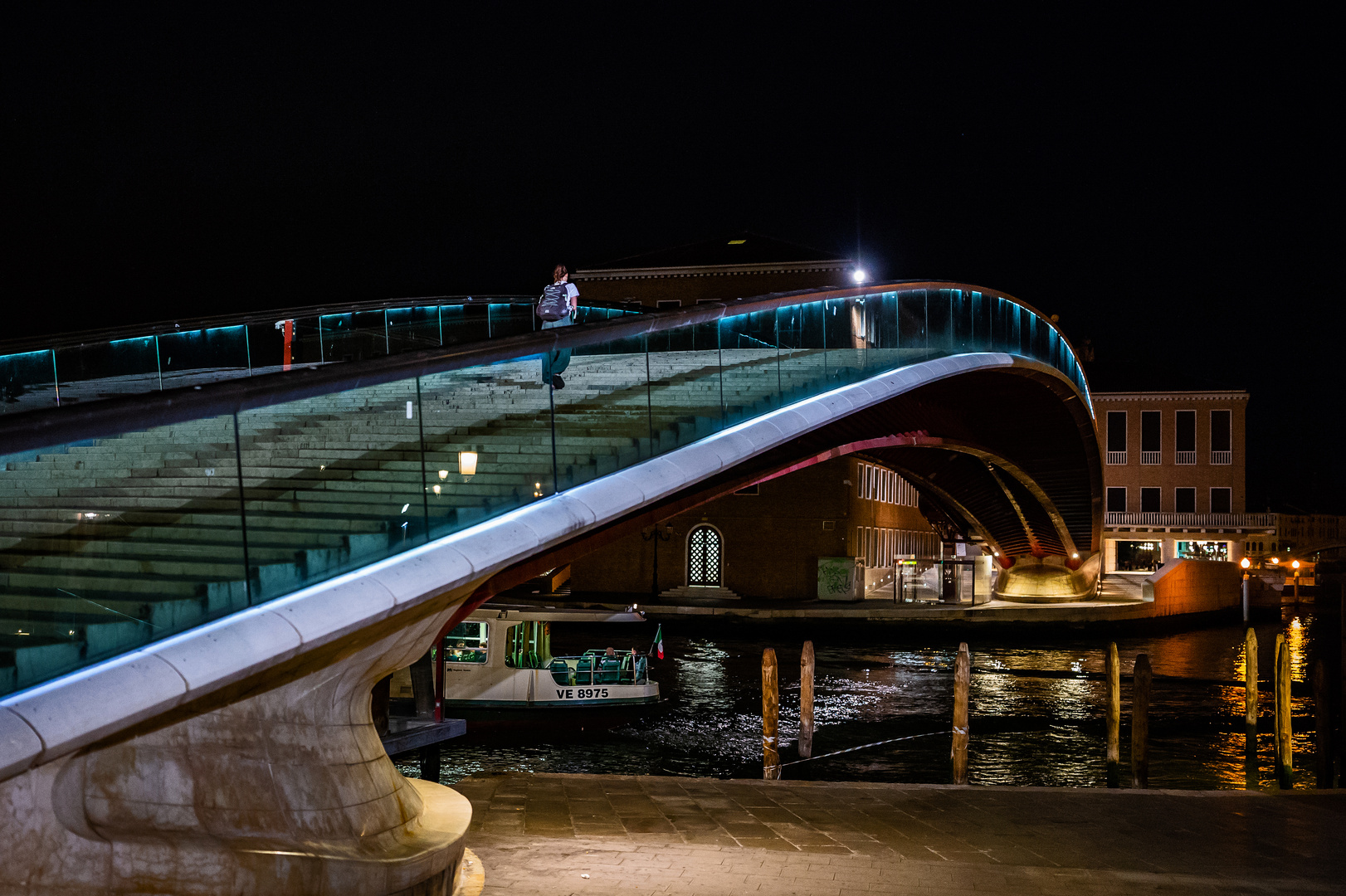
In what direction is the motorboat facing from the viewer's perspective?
to the viewer's left

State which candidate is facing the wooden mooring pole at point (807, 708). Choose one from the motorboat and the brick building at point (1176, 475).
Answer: the brick building

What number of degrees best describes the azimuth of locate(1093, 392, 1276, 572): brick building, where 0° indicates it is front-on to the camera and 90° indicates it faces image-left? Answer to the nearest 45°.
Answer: approximately 0°

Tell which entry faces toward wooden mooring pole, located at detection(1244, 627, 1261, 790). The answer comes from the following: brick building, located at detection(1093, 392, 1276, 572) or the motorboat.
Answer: the brick building

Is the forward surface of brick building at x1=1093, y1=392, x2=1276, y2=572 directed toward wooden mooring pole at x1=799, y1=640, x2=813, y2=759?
yes

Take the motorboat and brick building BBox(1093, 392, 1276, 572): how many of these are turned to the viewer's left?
1

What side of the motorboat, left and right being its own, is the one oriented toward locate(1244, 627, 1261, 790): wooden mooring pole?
back

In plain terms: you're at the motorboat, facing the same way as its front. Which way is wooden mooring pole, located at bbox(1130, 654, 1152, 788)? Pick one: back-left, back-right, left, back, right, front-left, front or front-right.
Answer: back-left

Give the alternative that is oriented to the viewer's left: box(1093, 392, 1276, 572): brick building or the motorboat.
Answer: the motorboat

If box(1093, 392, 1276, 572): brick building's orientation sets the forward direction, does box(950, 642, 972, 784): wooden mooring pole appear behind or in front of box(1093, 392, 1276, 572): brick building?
in front

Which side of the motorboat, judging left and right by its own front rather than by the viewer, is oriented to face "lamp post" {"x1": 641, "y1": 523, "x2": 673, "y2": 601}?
right

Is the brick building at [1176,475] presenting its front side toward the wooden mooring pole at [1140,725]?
yes

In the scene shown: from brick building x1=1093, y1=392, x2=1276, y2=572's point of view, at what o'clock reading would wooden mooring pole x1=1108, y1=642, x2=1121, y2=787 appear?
The wooden mooring pole is roughly at 12 o'clock from the brick building.
